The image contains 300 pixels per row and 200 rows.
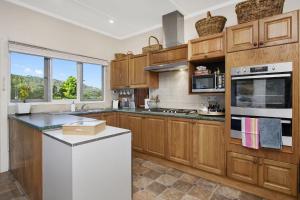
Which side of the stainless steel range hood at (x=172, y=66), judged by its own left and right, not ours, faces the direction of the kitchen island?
front

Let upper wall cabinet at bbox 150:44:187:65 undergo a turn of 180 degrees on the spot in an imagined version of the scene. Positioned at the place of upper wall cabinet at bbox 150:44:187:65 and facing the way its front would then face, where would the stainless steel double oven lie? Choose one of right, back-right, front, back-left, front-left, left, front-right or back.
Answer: right

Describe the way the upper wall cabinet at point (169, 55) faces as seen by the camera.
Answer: facing the viewer and to the left of the viewer

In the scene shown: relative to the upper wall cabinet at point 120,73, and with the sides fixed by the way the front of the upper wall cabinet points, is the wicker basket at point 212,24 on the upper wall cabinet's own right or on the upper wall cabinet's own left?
on the upper wall cabinet's own left

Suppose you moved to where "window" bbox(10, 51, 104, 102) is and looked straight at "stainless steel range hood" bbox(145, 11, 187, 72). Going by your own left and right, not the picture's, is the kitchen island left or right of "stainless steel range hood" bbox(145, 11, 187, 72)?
right

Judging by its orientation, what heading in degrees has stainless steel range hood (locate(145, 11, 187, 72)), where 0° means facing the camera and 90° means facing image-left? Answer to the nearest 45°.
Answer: approximately 45°

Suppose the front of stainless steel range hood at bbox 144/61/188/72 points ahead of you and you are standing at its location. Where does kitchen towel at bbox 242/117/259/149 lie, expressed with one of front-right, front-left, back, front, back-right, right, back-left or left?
left

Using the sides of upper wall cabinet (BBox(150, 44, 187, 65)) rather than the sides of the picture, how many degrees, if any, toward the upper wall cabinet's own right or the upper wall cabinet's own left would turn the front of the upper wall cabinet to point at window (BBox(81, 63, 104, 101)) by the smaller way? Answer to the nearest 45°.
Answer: approximately 45° to the upper wall cabinet's own right

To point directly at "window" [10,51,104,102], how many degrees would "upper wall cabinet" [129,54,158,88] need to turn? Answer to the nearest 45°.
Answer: approximately 45° to its right

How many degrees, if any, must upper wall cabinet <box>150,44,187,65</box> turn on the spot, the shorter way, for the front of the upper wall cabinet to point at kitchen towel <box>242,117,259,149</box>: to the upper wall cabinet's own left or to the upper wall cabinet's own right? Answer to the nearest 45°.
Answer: approximately 90° to the upper wall cabinet's own left

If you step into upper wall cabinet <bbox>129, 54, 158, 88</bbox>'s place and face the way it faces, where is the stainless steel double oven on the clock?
The stainless steel double oven is roughly at 9 o'clock from the upper wall cabinet.

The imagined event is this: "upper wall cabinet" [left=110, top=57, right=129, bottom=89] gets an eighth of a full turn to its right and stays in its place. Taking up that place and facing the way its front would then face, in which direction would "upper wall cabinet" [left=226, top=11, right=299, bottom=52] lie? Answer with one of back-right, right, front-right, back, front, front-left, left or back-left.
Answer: back-left
